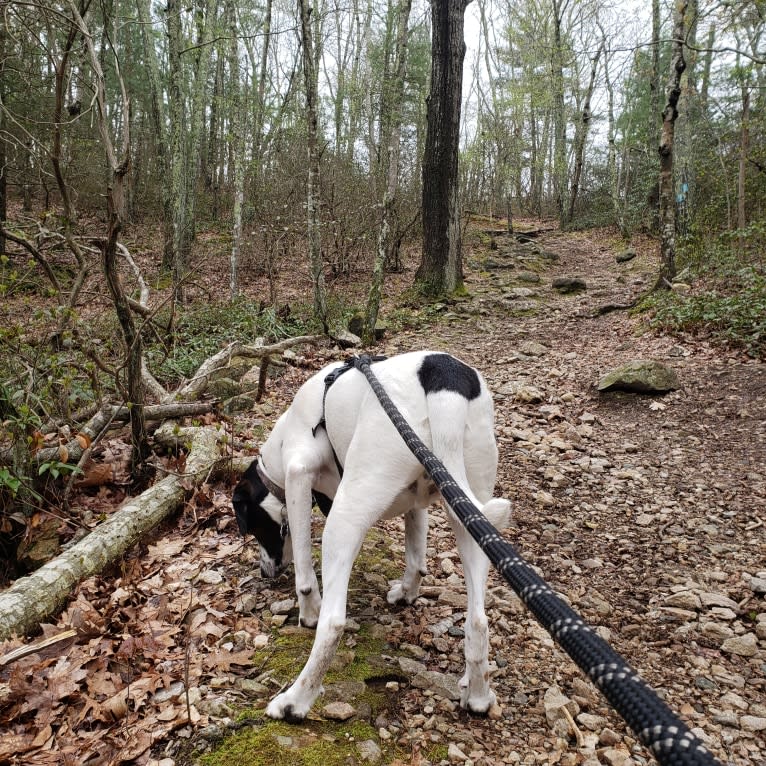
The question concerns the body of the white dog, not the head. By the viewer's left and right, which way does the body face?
facing away from the viewer and to the left of the viewer

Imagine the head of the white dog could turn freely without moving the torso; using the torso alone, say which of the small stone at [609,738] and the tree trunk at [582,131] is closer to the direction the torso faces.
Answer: the tree trunk

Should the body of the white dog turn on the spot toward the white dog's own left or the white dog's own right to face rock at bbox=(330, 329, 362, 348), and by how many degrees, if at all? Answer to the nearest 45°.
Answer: approximately 45° to the white dog's own right

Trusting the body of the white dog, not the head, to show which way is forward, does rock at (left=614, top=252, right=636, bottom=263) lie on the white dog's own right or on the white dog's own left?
on the white dog's own right

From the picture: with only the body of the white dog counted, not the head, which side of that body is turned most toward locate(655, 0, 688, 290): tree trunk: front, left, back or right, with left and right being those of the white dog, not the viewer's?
right

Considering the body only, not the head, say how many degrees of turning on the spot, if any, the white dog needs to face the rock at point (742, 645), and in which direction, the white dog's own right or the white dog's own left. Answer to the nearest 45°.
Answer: approximately 135° to the white dog's own right

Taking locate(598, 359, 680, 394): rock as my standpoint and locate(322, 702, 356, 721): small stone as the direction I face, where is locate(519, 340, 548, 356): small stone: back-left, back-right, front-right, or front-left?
back-right

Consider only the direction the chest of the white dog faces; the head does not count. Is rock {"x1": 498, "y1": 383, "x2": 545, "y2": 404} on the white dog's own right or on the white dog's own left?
on the white dog's own right

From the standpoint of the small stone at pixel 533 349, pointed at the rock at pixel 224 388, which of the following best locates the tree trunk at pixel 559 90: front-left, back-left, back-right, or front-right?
back-right

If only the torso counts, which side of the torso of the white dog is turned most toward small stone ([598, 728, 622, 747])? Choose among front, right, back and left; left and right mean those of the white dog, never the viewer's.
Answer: back

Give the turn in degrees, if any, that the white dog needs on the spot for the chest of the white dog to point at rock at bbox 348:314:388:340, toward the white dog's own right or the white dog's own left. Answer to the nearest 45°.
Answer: approximately 45° to the white dog's own right
